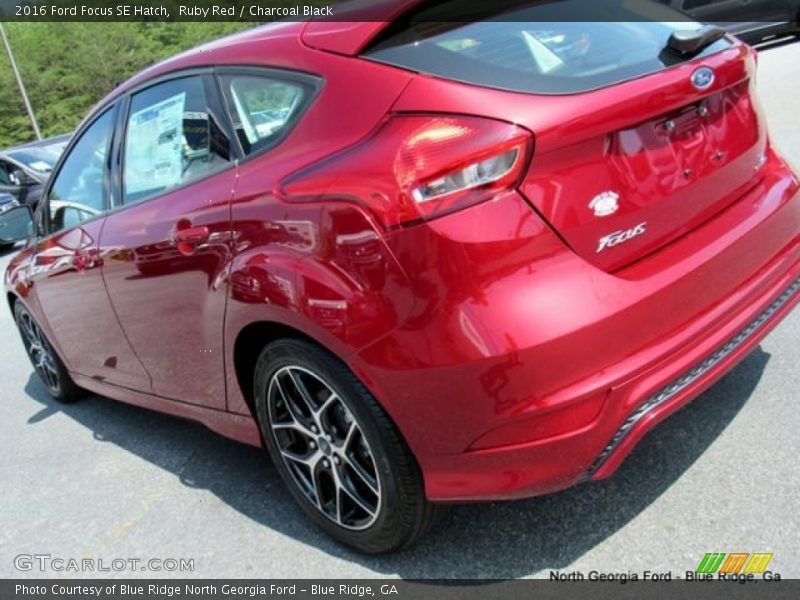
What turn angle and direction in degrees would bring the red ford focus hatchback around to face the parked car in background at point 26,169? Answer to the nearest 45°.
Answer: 0° — it already faces it

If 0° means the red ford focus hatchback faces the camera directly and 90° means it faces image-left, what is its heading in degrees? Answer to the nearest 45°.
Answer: approximately 135°

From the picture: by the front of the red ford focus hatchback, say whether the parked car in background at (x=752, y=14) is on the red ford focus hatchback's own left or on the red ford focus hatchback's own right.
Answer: on the red ford focus hatchback's own right
